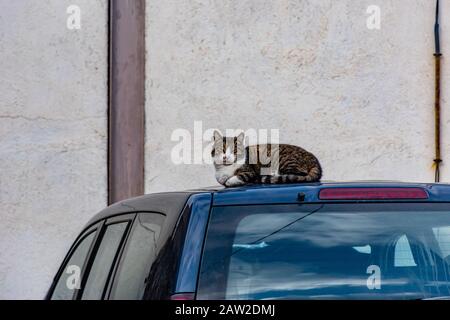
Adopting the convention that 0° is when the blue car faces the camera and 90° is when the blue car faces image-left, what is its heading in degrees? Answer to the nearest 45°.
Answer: approximately 135°

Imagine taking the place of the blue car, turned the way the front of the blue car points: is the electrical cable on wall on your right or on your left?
on your right
